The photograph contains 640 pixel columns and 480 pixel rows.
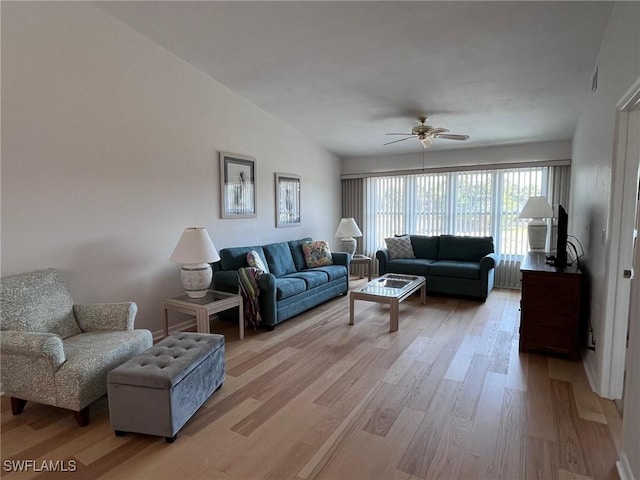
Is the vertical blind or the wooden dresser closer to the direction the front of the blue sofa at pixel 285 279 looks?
the wooden dresser

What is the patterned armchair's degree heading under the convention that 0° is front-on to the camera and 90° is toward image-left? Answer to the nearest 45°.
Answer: approximately 315°

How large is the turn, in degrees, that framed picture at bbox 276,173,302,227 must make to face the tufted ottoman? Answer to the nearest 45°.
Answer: approximately 45° to its right

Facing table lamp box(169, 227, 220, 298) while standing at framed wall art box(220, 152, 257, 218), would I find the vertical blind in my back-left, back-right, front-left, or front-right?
back-left

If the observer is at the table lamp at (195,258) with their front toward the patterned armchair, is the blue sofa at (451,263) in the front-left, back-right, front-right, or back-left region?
back-left

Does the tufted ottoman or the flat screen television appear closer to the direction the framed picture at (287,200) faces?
the flat screen television

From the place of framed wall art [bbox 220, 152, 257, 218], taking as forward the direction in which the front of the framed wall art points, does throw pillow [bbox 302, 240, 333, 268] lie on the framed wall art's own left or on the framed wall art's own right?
on the framed wall art's own left

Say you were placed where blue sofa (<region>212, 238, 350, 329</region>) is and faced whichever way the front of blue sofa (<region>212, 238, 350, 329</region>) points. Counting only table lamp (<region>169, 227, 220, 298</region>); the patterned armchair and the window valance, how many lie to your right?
2

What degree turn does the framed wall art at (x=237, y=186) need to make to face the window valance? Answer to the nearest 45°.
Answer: approximately 45° to its left

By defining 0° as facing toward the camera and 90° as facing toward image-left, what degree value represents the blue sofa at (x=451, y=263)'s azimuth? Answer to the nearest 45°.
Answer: approximately 45°

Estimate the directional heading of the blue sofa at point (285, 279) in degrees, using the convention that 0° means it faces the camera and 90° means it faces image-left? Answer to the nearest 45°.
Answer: approximately 315°
